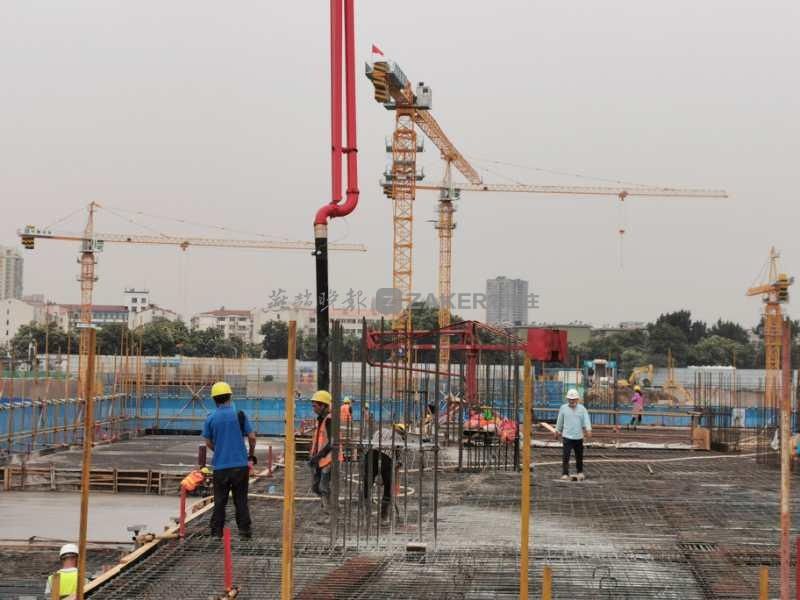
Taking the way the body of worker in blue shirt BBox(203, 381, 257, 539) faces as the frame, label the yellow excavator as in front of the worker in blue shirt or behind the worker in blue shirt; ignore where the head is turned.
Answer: in front

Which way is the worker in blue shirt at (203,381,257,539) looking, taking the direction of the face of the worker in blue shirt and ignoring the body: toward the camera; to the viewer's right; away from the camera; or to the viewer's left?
away from the camera

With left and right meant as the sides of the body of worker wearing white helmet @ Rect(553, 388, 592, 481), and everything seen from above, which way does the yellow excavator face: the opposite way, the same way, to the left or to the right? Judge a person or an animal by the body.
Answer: to the right

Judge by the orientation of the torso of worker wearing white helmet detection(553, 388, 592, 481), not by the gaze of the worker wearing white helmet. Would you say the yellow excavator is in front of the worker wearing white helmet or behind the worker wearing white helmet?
behind

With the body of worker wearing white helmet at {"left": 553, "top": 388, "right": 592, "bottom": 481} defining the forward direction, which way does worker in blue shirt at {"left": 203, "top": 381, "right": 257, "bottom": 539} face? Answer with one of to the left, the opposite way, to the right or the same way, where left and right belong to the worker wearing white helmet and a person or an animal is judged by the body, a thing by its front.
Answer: the opposite way

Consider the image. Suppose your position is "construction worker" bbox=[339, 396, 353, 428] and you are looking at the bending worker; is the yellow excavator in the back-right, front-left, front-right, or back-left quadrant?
back-left

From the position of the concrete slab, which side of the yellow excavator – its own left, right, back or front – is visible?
left

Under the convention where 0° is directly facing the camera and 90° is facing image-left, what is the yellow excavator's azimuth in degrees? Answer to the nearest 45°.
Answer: approximately 90°

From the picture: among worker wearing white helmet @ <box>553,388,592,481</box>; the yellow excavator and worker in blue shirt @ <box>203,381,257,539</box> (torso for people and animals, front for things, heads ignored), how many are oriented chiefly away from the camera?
1

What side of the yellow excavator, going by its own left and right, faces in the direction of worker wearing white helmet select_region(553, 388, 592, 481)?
left

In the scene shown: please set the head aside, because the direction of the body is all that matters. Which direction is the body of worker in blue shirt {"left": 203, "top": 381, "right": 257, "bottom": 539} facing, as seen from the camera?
away from the camera
